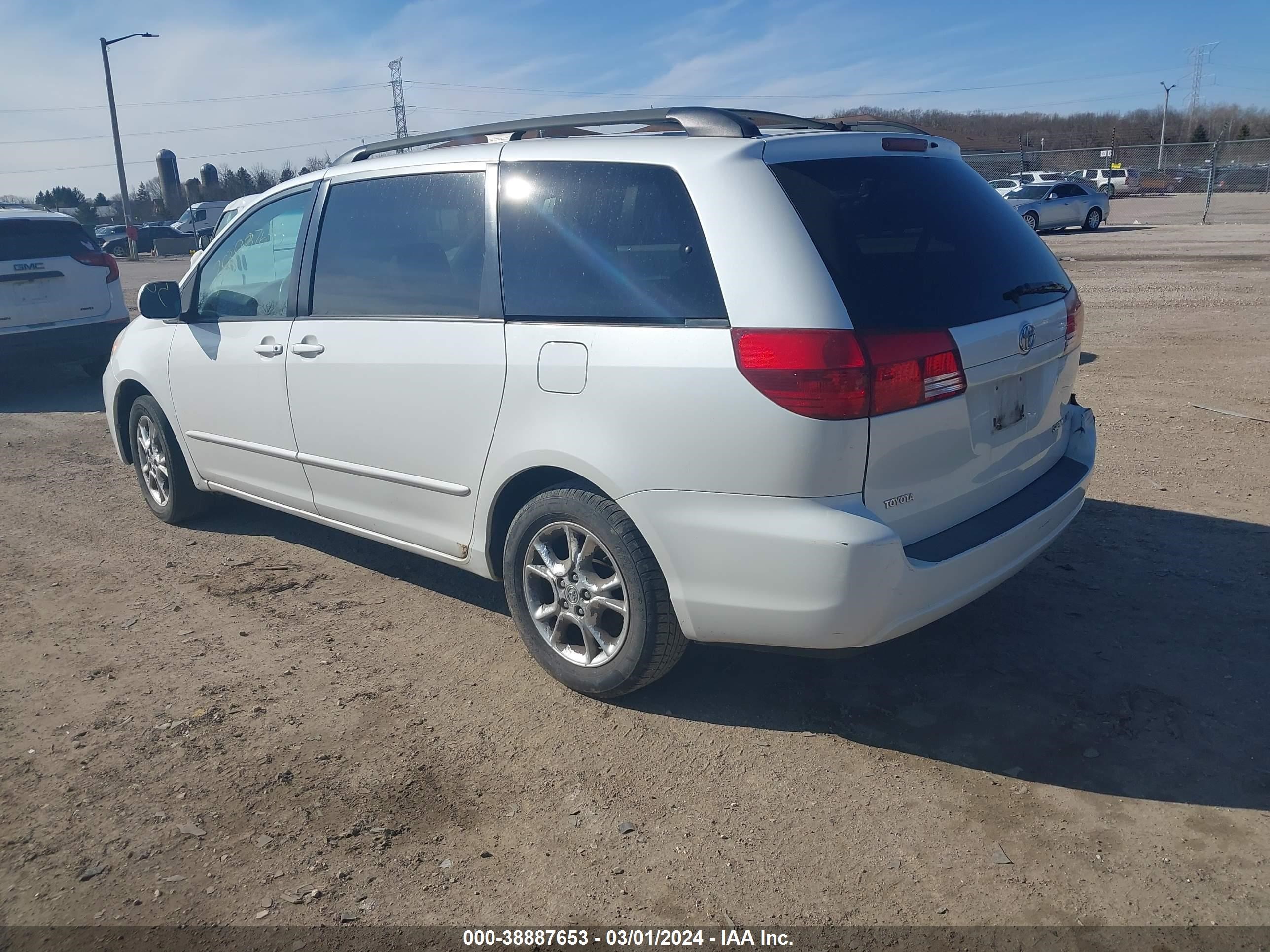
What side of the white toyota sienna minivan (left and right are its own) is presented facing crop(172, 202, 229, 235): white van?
front

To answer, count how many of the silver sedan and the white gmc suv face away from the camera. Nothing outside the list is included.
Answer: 1

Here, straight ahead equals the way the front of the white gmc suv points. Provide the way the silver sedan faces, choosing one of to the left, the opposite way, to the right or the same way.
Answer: to the left

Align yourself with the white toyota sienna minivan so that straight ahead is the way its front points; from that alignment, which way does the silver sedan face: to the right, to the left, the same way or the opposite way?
to the left

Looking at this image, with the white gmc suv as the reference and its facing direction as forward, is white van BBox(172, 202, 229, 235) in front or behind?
in front

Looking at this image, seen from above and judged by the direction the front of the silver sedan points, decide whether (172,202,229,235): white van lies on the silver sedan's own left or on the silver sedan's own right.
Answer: on the silver sedan's own right

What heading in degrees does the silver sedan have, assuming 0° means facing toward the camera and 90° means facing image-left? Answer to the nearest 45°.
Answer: approximately 45°

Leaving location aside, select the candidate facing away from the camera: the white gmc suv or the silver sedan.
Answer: the white gmc suv

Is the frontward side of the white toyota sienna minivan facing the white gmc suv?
yes

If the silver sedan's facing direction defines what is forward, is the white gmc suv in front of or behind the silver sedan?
in front

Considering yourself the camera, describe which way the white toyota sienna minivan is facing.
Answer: facing away from the viewer and to the left of the viewer

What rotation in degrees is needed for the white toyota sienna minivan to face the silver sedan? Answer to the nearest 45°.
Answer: approximately 90° to its right

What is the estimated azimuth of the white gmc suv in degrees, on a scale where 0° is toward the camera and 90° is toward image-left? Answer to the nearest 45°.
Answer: approximately 180°
